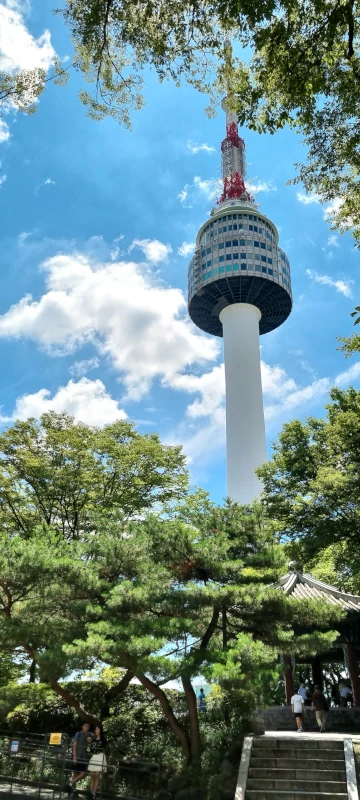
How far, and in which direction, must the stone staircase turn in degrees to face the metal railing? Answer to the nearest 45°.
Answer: approximately 90° to its right

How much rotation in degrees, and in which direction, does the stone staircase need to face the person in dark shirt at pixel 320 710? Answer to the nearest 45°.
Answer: approximately 180°

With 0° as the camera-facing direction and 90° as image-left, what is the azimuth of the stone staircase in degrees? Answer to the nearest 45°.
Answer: approximately 0°

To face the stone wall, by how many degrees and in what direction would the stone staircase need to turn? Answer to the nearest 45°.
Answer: approximately 180°

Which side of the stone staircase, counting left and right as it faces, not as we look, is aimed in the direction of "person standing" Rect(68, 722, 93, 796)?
right
